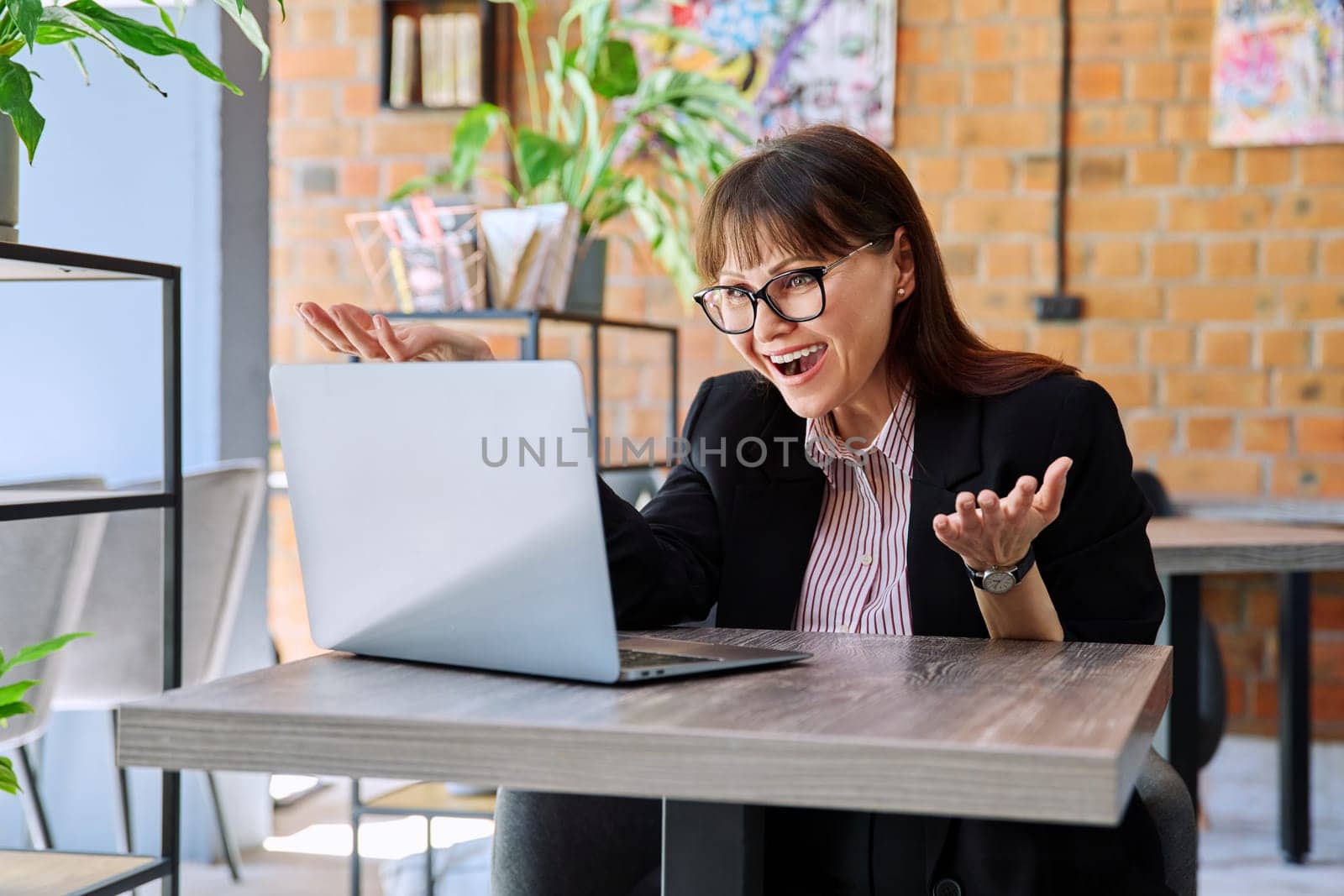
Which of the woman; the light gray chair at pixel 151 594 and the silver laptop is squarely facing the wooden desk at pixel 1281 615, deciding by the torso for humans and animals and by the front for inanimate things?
the silver laptop

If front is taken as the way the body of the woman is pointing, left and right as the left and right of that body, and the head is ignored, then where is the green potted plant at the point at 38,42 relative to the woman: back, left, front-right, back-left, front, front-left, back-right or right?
front-right

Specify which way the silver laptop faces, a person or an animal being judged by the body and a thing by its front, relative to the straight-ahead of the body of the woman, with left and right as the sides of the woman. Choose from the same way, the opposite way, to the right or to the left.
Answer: the opposite way

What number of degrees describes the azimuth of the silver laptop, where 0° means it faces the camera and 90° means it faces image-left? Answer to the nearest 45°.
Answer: approximately 225°

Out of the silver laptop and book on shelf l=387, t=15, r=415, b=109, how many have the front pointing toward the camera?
1

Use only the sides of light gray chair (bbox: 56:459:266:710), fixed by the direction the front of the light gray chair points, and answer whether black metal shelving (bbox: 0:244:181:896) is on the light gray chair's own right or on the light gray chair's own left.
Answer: on the light gray chair's own left

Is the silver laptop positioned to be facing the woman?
yes

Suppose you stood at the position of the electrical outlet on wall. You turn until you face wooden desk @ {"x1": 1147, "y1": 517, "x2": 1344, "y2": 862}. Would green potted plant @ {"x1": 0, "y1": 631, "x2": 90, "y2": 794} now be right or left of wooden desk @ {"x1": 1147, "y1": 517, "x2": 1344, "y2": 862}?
right

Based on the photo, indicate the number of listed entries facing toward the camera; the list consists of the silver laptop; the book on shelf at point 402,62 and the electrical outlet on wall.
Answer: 2

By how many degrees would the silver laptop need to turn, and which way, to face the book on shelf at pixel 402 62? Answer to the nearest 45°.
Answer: approximately 45° to its left
